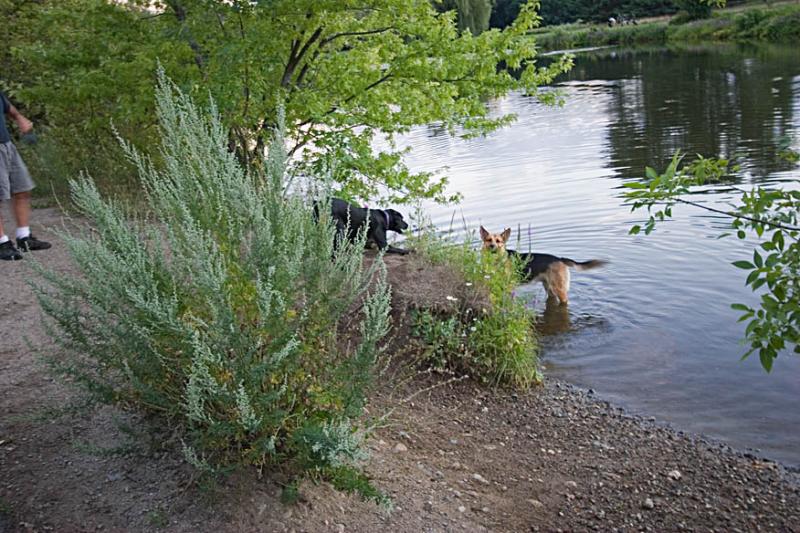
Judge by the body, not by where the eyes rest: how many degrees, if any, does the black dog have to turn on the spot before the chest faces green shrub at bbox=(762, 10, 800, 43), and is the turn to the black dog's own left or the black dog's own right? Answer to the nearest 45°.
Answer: approximately 45° to the black dog's own left

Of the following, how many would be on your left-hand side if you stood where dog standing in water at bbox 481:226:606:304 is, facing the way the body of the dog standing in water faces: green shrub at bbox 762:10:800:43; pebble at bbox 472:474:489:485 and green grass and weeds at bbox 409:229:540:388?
2

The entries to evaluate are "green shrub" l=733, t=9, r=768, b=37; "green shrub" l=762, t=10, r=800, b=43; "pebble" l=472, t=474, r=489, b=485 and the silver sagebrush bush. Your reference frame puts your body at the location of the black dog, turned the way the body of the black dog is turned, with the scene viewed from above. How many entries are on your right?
2

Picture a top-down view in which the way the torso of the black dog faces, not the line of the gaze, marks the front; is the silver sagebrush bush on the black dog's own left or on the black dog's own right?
on the black dog's own right

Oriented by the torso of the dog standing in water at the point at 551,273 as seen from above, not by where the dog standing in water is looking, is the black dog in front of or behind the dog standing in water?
in front

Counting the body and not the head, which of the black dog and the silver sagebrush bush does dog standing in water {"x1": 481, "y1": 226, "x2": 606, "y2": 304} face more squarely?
the black dog

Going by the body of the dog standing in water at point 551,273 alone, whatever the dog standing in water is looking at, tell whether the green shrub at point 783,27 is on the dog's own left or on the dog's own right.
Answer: on the dog's own right

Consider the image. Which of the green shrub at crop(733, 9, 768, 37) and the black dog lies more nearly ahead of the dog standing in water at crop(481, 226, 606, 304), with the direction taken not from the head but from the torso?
the black dog

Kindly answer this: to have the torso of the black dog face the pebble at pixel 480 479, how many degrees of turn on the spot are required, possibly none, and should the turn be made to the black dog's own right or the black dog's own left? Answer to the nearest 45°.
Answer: approximately 90° to the black dog's own right

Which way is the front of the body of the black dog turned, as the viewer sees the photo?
to the viewer's right

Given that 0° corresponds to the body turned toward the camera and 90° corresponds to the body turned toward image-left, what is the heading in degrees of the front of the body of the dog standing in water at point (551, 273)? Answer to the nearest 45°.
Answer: approximately 90°

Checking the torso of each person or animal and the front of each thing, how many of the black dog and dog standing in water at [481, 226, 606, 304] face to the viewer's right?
1

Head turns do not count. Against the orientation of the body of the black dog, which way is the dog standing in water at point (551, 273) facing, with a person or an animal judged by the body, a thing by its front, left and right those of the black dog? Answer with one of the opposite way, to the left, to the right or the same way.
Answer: the opposite way

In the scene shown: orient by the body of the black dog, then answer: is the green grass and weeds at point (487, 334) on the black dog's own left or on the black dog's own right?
on the black dog's own right
